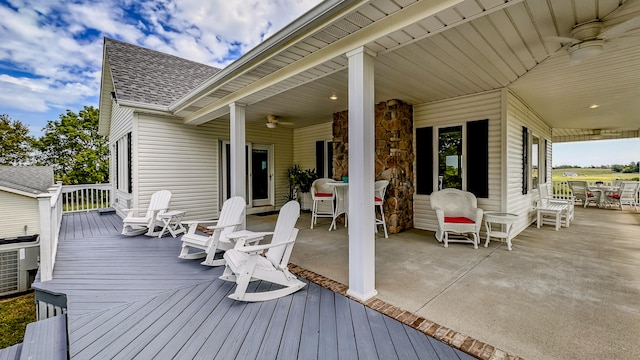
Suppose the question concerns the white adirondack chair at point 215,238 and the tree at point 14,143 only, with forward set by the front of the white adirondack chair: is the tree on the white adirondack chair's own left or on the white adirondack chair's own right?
on the white adirondack chair's own right

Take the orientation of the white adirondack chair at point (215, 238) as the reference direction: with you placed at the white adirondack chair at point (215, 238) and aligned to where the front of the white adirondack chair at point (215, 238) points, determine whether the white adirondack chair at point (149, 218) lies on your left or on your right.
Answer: on your right

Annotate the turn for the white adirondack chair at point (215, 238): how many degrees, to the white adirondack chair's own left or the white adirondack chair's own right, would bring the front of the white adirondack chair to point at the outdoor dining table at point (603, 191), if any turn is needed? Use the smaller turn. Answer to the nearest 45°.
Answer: approximately 135° to the white adirondack chair's own left

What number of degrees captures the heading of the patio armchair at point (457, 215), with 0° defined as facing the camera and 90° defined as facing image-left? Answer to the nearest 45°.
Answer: approximately 0°

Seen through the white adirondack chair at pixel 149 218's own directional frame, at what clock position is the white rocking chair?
The white rocking chair is roughly at 10 o'clock from the white adirondack chair.

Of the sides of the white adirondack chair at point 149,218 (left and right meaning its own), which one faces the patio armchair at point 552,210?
left

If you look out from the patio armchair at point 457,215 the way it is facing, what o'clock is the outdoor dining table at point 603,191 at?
The outdoor dining table is roughly at 7 o'clock from the patio armchair.

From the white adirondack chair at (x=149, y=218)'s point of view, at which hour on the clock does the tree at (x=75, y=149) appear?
The tree is roughly at 4 o'clock from the white adirondack chair.

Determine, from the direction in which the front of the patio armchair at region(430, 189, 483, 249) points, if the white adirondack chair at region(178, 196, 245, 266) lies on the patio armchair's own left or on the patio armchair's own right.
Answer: on the patio armchair's own right

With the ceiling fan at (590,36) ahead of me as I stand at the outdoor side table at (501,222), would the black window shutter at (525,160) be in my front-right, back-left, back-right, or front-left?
back-left

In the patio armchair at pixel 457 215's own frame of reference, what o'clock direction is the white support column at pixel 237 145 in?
The white support column is roughly at 2 o'clock from the patio armchair.

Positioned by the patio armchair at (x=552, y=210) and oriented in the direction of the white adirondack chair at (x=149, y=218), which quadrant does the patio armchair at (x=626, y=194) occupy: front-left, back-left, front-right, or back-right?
back-right
